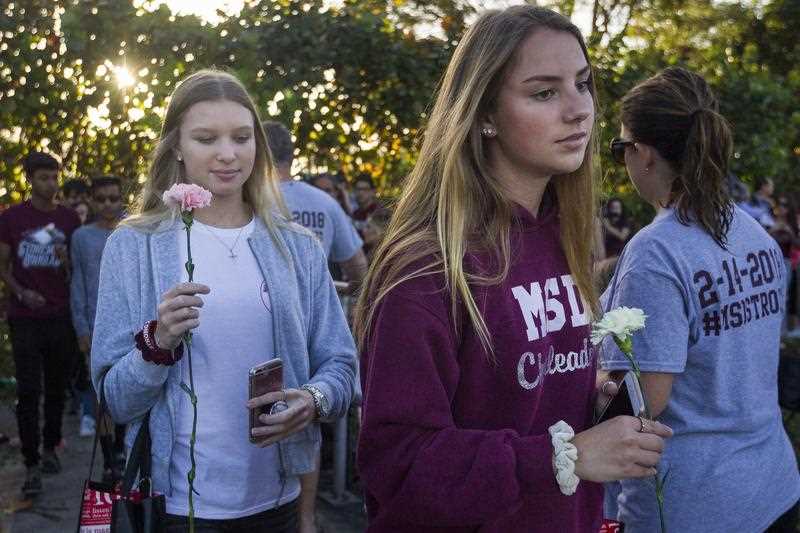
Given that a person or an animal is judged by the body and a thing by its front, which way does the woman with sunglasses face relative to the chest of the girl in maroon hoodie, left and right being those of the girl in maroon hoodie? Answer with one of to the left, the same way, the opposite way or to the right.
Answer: the opposite way

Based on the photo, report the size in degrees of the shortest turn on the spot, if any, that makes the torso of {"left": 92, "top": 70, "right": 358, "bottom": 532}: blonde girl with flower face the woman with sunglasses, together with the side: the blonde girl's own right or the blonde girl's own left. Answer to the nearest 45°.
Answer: approximately 90° to the blonde girl's own left

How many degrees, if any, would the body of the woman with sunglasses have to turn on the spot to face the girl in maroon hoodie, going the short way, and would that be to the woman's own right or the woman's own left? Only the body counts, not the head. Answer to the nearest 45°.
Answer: approximately 90° to the woman's own left

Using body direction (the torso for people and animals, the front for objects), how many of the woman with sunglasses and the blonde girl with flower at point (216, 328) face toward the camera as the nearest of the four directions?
1

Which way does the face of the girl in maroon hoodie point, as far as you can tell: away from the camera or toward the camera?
toward the camera

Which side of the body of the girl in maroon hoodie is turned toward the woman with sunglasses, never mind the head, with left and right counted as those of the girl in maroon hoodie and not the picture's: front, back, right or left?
left

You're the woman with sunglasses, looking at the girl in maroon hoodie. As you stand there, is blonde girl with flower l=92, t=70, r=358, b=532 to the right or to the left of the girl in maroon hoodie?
right

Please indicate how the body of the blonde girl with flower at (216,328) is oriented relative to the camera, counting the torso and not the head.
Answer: toward the camera

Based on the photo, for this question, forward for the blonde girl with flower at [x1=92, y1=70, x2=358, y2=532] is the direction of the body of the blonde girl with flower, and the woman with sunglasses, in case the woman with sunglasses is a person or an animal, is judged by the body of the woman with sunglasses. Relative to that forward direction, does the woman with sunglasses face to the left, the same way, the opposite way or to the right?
the opposite way

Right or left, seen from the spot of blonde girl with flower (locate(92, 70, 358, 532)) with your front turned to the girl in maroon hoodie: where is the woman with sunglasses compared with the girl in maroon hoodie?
left

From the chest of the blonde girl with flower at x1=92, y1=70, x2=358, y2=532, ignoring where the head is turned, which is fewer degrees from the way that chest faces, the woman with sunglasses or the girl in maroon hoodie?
the girl in maroon hoodie

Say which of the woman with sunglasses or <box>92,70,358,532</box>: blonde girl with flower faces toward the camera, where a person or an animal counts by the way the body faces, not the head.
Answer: the blonde girl with flower

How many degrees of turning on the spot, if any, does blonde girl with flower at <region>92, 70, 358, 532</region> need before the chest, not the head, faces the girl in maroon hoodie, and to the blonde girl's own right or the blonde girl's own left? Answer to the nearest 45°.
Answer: approximately 45° to the blonde girl's own left

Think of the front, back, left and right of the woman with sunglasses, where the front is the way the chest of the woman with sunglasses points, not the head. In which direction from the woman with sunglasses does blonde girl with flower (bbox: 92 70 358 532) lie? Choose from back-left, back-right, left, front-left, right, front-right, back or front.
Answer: front-left

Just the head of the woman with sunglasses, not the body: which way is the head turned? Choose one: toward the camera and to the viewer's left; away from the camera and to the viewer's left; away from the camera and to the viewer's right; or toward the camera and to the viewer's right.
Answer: away from the camera and to the viewer's left
